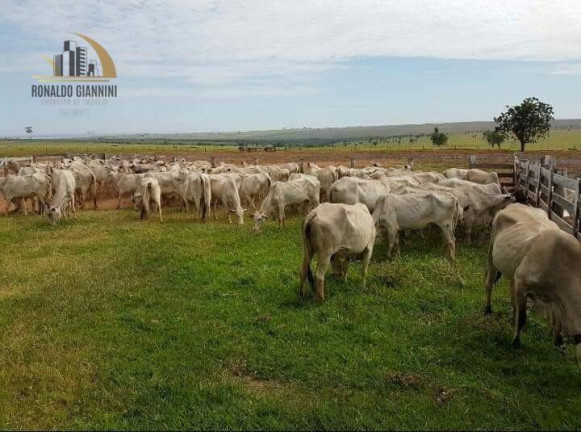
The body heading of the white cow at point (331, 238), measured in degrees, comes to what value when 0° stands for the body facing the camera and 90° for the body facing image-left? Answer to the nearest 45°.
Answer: approximately 225°

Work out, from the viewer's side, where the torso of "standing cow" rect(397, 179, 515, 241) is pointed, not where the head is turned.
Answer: to the viewer's right

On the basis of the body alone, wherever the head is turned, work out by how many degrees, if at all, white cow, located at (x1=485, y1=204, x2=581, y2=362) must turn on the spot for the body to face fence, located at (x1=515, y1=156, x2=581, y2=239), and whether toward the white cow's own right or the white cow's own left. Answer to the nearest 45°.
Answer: approximately 135° to the white cow's own left

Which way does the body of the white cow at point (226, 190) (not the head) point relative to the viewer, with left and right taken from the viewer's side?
facing the viewer and to the right of the viewer
